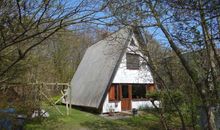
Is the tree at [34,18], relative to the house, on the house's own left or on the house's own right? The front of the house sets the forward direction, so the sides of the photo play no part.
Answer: on the house's own right

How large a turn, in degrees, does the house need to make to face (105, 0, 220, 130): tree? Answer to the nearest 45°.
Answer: approximately 45° to its right

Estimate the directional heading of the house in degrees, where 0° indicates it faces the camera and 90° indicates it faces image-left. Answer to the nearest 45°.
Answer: approximately 315°
